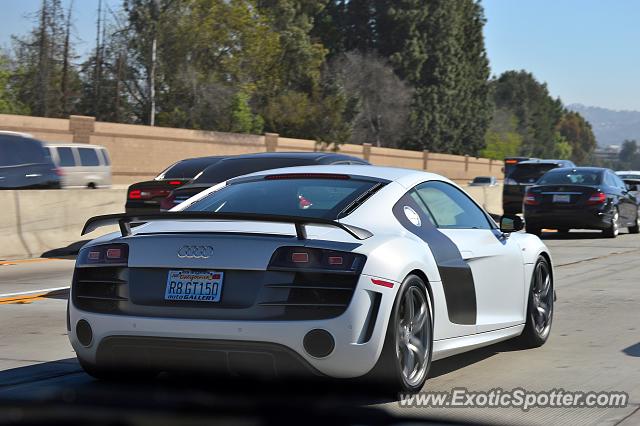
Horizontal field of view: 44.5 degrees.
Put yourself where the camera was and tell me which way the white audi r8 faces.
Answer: facing away from the viewer and to the right of the viewer

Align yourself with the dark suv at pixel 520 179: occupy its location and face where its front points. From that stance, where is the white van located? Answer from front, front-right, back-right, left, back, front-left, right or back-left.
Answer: left

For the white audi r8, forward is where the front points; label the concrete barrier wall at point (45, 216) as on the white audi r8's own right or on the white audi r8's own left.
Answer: on the white audi r8's own left

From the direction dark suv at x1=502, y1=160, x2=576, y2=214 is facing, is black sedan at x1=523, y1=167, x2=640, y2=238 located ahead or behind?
behind

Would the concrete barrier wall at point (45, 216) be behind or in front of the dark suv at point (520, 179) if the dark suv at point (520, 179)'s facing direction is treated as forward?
behind

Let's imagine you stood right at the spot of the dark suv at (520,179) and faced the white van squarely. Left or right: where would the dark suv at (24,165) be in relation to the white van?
left

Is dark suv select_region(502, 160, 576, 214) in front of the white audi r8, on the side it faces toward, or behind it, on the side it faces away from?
in front

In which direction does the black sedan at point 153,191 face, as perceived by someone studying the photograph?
facing away from the viewer and to the right of the viewer

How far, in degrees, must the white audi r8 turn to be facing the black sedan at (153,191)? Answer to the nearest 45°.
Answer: approximately 45° to its left

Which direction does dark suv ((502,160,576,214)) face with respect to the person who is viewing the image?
facing away from the viewer

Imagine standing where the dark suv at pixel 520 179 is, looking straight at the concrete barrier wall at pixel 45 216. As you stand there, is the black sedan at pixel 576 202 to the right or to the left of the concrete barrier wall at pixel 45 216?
left
